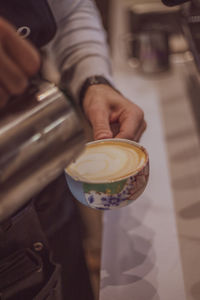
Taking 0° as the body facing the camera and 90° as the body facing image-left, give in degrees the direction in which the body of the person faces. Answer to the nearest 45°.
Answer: approximately 315°
